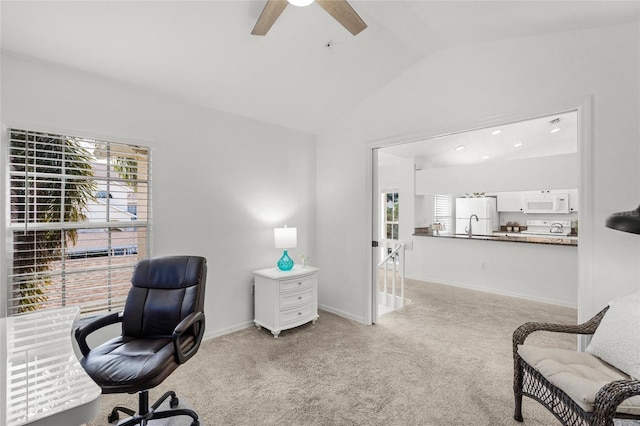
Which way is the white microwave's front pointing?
toward the camera

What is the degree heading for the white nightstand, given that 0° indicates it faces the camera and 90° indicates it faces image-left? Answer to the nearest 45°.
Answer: approximately 315°

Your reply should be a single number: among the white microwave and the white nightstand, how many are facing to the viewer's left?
0

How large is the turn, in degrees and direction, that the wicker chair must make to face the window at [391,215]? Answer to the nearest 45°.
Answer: approximately 90° to its right

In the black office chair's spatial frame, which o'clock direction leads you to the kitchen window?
The kitchen window is roughly at 7 o'clock from the black office chair.

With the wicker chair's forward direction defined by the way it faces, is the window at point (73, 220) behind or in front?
in front

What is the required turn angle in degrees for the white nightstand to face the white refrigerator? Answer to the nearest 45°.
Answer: approximately 90° to its left

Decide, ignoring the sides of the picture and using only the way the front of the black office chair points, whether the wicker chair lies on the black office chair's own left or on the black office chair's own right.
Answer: on the black office chair's own left

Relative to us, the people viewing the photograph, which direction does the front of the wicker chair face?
facing the viewer and to the left of the viewer

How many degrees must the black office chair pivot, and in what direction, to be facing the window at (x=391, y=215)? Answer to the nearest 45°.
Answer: approximately 180°

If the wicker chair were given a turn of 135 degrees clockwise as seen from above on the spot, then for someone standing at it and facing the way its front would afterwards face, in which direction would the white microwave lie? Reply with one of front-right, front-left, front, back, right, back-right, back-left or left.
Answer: front
